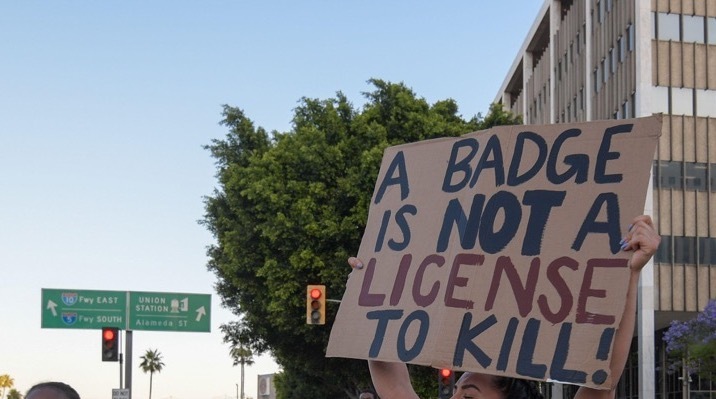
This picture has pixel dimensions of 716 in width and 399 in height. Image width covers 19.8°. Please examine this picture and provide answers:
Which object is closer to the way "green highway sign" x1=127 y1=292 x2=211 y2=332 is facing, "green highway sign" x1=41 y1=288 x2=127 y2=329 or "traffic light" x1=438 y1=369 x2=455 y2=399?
the traffic light

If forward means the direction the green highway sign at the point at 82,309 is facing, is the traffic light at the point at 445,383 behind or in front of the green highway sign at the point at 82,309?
in front

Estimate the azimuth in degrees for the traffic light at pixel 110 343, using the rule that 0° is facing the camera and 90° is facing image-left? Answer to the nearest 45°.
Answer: approximately 0°

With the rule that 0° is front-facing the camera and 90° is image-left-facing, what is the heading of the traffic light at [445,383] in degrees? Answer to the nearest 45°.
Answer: approximately 0°
